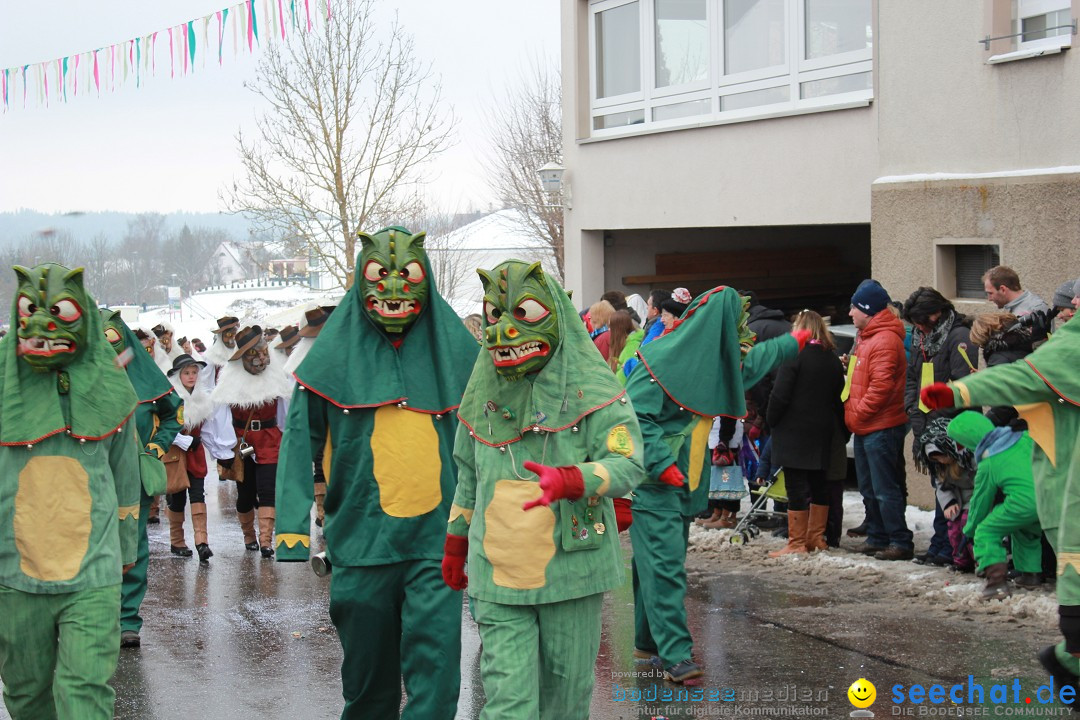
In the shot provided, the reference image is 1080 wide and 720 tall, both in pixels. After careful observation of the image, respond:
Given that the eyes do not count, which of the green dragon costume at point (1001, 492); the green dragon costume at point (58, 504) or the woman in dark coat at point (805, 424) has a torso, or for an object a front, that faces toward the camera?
the green dragon costume at point (58, 504)

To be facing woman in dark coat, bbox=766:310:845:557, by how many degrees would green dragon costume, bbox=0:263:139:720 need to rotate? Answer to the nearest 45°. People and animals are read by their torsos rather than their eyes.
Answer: approximately 135° to its left

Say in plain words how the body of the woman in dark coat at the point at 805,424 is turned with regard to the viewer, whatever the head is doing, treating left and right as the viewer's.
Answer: facing away from the viewer and to the left of the viewer

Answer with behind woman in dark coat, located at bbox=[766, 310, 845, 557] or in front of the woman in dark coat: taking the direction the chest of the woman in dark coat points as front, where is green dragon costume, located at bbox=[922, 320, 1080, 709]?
behind

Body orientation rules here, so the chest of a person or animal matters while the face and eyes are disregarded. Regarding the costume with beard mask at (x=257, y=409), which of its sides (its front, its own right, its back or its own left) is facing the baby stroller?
left

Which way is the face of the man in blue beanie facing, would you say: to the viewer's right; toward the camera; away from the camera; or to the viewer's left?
to the viewer's left

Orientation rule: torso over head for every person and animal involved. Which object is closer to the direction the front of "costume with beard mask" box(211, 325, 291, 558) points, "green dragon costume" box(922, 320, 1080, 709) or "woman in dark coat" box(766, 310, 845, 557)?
the green dragon costume

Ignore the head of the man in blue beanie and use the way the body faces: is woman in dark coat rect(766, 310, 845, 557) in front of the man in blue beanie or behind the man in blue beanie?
in front

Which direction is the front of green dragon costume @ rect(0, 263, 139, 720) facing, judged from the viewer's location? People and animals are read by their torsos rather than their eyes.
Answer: facing the viewer

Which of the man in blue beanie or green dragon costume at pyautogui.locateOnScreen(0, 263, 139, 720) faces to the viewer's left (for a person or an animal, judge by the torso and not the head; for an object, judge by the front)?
the man in blue beanie

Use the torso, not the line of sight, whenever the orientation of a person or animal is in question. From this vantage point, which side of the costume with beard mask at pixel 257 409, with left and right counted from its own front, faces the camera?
front

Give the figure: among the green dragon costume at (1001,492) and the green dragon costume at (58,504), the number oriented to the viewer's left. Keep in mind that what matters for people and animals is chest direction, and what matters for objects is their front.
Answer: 1

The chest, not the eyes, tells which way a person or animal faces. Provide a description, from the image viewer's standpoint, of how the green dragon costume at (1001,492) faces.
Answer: facing to the left of the viewer

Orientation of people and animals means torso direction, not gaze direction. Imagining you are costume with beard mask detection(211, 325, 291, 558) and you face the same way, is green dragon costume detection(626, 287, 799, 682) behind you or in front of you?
in front
